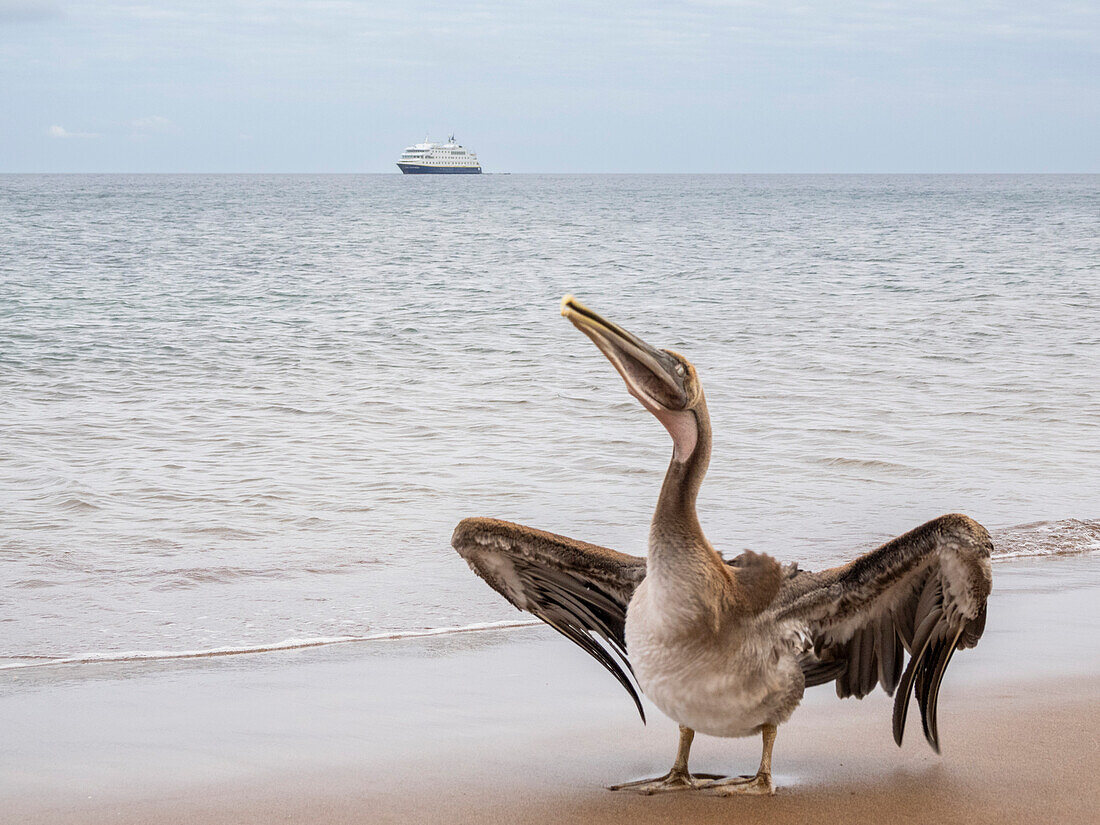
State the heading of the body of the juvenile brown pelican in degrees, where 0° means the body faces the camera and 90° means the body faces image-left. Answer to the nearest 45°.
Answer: approximately 45°
